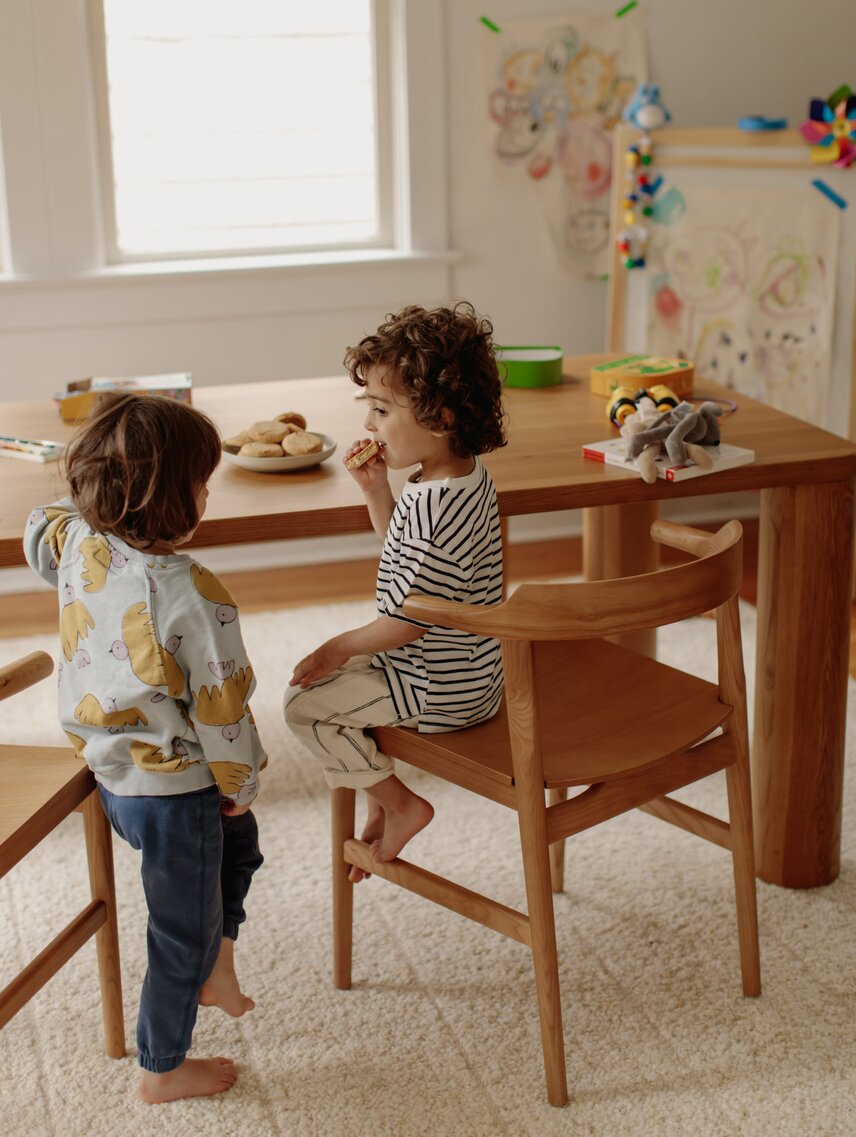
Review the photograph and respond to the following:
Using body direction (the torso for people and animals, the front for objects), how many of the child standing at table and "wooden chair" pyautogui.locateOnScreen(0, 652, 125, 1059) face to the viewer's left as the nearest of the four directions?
0

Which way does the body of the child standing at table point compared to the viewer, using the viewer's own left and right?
facing away from the viewer and to the right of the viewer

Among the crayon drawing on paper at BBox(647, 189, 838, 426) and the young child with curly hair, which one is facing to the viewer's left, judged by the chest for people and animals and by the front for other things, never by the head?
the young child with curly hair

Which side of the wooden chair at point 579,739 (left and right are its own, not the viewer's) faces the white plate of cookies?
front

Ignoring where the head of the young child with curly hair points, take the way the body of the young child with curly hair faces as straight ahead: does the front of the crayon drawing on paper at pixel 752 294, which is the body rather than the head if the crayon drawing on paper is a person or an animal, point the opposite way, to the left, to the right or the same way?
to the left

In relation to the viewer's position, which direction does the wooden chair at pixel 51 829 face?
facing away from the viewer and to the right of the viewer

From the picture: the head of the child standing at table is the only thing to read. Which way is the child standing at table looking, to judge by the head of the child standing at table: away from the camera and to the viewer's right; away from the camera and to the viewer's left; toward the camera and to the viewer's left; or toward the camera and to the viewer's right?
away from the camera and to the viewer's right

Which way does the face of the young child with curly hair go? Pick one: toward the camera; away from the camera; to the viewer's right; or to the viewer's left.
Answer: to the viewer's left

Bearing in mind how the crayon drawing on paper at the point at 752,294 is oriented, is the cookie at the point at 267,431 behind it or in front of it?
in front

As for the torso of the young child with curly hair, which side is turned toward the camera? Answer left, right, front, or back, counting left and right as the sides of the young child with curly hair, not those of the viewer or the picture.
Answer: left

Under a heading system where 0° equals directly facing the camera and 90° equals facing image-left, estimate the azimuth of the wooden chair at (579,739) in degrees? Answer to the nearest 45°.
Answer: approximately 135°

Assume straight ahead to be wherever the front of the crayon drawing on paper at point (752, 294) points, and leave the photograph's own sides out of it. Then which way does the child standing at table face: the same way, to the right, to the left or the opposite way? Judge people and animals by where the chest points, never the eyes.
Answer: the opposite way
